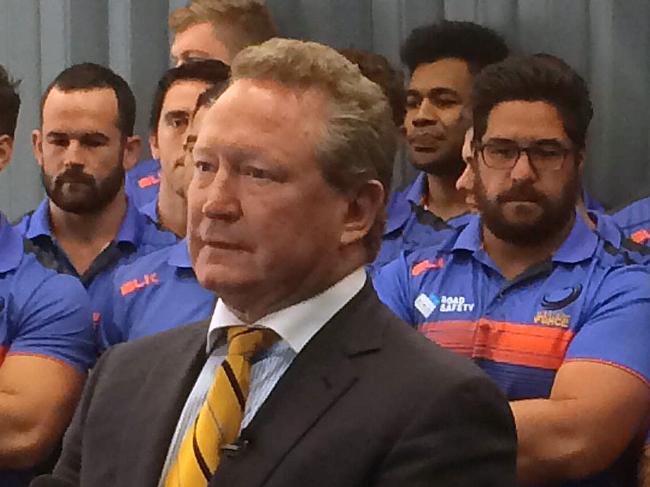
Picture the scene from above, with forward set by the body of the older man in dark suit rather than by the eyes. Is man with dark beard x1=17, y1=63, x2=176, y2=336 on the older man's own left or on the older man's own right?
on the older man's own right

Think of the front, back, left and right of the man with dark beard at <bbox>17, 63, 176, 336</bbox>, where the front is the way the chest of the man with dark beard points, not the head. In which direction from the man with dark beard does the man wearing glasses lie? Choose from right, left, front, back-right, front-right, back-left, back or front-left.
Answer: front-left

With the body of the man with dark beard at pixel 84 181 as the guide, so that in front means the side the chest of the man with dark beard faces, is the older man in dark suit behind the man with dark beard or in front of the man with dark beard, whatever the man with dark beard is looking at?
in front

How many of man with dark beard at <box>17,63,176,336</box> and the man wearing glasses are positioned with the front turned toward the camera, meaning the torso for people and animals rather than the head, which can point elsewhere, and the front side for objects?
2

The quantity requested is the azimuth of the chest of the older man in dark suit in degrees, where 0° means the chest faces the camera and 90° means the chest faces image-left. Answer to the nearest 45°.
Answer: approximately 45°

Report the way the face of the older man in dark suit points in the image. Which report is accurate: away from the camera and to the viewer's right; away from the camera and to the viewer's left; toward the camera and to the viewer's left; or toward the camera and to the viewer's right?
toward the camera and to the viewer's left

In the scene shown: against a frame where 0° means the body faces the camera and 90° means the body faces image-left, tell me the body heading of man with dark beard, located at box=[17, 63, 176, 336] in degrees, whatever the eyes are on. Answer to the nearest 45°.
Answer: approximately 0°
